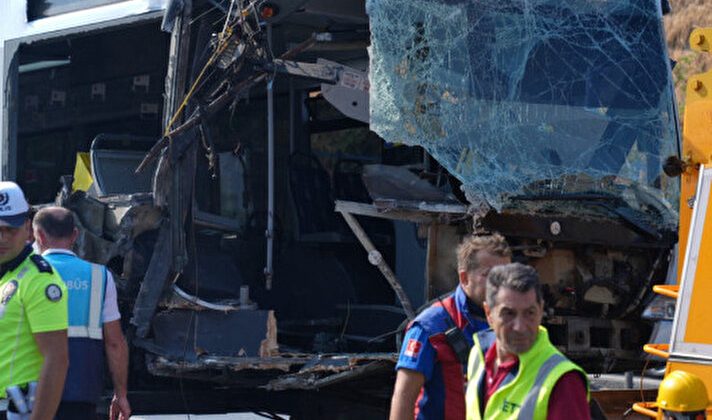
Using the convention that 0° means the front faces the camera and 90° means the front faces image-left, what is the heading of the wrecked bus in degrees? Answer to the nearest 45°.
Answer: approximately 315°

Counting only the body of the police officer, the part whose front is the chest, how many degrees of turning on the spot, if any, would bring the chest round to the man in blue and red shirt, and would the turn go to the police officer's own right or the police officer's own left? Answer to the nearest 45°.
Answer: approximately 90° to the police officer's own left

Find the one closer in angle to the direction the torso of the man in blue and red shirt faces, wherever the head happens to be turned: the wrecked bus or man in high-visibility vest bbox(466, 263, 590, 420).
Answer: the man in high-visibility vest

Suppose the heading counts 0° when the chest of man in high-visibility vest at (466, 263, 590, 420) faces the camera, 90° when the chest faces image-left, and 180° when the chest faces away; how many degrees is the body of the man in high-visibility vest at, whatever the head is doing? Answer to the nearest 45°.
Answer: approximately 45°

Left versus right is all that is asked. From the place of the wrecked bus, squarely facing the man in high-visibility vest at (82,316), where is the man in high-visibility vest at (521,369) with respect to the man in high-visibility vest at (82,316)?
left

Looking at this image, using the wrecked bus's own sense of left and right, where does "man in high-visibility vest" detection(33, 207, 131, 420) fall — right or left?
on its right

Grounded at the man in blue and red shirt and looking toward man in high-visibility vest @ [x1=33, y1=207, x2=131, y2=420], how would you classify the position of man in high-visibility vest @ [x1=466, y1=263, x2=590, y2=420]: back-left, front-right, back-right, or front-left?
back-left

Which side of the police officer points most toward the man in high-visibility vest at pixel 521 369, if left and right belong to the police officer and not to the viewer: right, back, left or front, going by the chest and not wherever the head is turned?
left

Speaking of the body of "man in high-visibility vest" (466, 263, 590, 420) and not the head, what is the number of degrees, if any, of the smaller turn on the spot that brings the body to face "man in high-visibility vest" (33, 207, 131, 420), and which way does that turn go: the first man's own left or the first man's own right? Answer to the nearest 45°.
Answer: approximately 90° to the first man's own right
